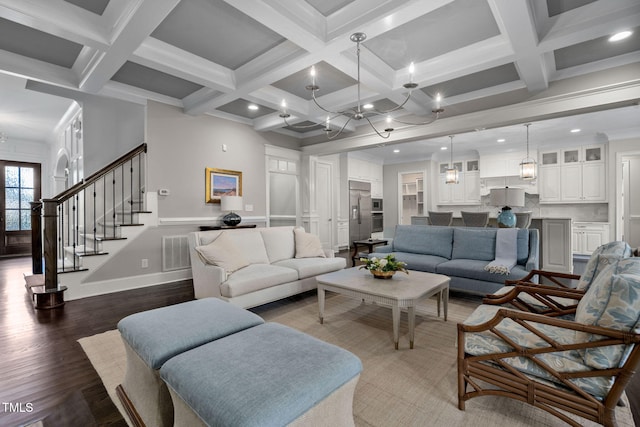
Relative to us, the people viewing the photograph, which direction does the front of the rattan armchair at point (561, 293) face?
facing to the left of the viewer

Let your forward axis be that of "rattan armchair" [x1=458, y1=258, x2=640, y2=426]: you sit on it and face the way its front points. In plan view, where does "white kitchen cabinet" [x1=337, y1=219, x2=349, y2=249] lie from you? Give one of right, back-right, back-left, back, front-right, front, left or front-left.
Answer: front-right

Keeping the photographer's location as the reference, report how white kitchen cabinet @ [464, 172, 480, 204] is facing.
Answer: facing the viewer

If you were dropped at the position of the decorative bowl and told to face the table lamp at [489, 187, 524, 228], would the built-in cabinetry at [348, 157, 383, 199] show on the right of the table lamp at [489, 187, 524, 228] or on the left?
left

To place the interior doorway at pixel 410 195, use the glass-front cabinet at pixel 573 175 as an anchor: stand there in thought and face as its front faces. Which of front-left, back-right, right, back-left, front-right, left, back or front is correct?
right

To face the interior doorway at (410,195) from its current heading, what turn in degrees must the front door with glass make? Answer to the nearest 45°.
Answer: approximately 45° to its left

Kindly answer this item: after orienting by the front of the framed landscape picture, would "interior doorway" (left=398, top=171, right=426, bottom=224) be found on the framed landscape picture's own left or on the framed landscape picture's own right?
on the framed landscape picture's own left

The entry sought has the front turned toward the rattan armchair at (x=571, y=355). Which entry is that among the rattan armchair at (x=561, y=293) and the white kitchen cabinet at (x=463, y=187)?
the white kitchen cabinet

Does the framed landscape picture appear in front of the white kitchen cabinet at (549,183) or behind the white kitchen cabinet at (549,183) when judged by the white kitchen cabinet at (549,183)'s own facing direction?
in front

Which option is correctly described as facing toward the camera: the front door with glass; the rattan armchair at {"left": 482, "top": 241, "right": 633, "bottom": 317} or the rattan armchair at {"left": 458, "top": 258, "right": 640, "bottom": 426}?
the front door with glass

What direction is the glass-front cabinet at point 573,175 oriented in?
toward the camera

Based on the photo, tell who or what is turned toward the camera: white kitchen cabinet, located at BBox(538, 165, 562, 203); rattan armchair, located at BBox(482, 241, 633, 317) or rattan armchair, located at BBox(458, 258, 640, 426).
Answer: the white kitchen cabinet

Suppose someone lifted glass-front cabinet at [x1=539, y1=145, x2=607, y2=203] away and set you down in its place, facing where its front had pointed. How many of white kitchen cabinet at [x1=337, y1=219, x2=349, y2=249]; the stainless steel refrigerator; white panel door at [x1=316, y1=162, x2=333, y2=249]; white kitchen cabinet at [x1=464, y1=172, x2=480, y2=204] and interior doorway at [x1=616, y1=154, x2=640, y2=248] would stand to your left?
1

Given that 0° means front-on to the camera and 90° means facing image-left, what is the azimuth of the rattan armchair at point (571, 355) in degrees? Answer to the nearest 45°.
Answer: approximately 90°

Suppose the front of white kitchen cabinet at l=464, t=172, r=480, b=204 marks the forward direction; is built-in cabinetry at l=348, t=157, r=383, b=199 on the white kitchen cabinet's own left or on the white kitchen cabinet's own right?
on the white kitchen cabinet's own right

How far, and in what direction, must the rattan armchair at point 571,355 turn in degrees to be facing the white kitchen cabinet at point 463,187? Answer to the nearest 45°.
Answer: approximately 90° to its right

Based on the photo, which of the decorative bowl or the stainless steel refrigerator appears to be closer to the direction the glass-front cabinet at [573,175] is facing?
the decorative bowl
